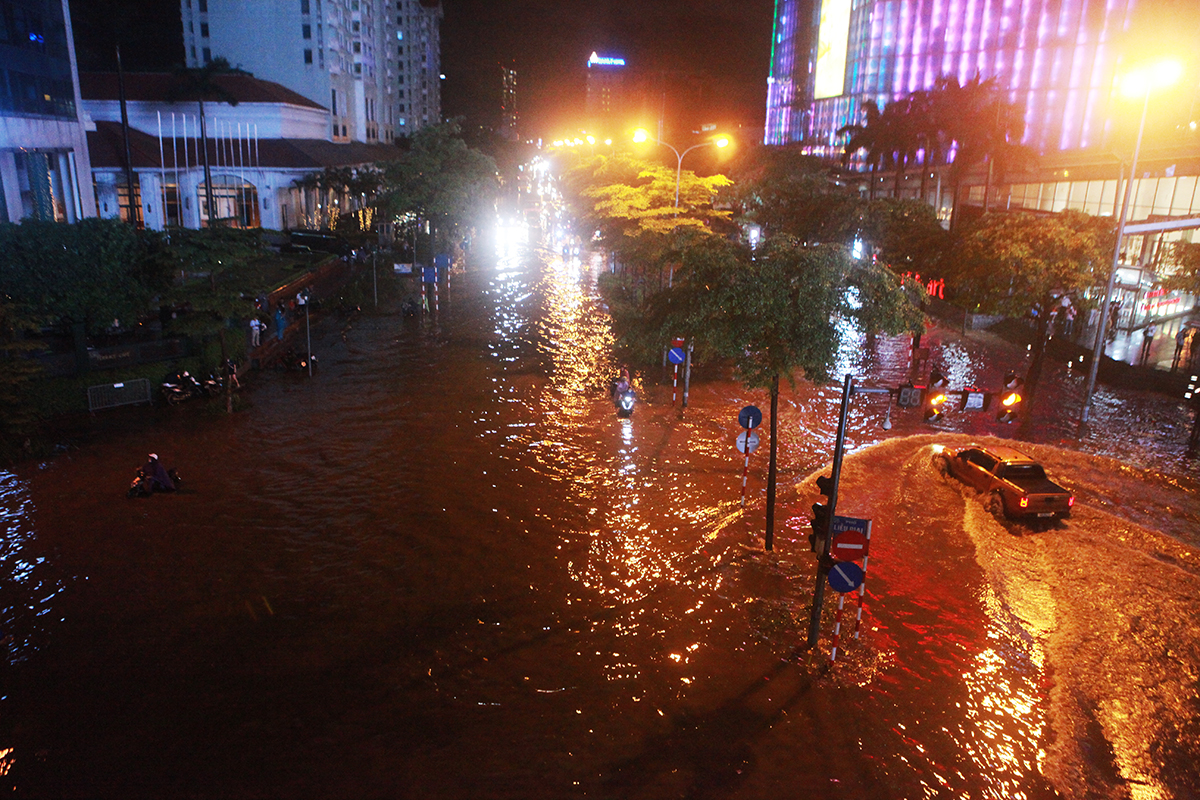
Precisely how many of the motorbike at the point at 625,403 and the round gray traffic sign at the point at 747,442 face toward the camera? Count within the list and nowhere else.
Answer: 2

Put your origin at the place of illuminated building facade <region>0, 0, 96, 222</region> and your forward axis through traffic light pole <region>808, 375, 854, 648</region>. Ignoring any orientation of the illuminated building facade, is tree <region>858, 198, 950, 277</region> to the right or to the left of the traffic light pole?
left

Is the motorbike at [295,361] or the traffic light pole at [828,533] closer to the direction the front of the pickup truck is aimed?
the motorbike

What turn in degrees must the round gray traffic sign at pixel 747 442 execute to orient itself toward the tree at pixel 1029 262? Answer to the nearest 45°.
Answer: approximately 45° to its right

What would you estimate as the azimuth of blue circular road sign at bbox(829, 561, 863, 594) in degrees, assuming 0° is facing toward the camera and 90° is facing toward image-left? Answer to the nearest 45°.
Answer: approximately 0°

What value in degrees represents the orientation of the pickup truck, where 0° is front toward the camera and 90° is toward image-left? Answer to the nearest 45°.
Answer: approximately 135°

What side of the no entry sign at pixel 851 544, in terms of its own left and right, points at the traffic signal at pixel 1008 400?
back

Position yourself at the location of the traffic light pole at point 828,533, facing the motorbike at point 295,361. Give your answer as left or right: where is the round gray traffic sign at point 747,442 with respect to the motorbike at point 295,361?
right

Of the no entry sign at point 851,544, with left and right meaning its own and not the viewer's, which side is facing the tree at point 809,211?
back

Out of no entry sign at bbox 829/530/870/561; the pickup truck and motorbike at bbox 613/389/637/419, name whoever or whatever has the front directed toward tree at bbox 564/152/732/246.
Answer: the pickup truck
